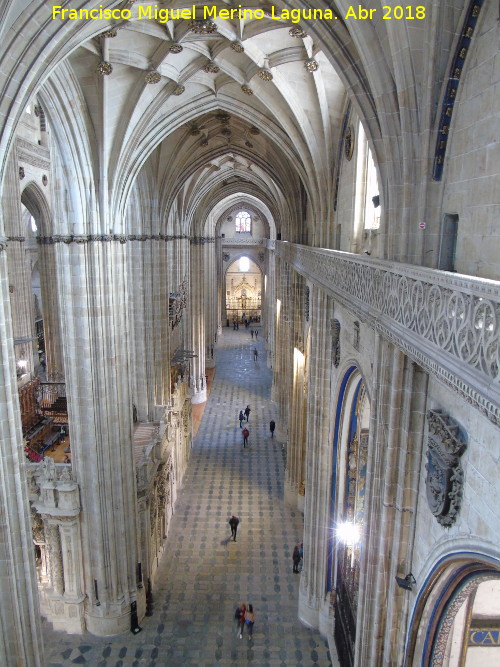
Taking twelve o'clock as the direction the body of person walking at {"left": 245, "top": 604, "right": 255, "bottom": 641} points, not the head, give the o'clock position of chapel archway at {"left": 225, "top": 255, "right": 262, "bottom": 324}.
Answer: The chapel archway is roughly at 12 o'clock from the person walking.

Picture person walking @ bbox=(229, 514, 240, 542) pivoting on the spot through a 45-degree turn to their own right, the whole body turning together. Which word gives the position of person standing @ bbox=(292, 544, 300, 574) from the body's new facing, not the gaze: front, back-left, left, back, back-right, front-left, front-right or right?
left

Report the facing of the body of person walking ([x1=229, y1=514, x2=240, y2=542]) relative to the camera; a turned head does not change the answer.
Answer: away from the camera

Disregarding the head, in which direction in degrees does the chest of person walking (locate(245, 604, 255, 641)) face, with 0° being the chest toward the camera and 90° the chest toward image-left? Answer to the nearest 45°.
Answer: approximately 180°

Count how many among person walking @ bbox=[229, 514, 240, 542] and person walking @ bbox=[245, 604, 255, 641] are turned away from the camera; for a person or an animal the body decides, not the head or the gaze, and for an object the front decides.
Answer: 2

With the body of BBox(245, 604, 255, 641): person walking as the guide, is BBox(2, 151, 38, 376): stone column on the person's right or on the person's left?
on the person's left

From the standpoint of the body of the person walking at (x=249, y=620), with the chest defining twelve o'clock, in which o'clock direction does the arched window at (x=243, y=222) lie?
The arched window is roughly at 12 o'clock from the person walking.
